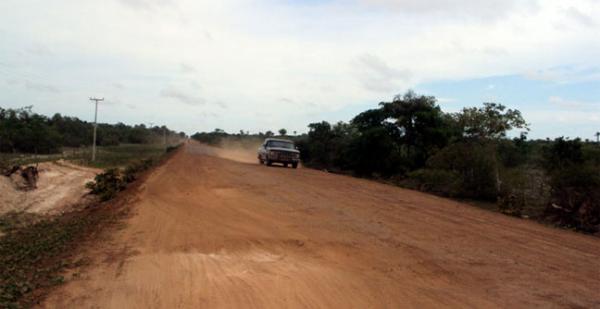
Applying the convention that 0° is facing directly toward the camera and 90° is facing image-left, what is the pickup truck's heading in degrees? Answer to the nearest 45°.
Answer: approximately 315°

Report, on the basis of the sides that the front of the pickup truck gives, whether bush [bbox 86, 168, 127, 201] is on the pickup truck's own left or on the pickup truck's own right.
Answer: on the pickup truck's own right

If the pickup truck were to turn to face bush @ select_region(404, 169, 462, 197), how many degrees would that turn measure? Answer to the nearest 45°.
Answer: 0° — it already faces it

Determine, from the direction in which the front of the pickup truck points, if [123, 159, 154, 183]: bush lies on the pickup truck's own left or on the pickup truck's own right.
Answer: on the pickup truck's own right

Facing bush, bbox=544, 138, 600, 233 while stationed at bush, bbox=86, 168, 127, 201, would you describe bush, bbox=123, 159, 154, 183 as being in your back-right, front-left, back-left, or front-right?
back-left
